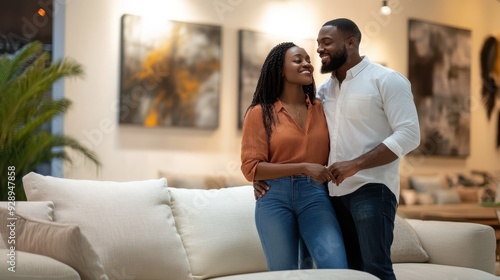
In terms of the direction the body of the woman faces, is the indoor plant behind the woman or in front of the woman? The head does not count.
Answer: behind

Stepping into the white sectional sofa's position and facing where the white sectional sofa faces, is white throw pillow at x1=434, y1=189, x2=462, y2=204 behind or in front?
behind

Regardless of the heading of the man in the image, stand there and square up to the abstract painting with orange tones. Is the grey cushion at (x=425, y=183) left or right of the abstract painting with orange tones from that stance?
right

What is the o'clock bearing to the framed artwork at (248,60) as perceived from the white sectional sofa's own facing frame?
The framed artwork is roughly at 6 o'clock from the white sectional sofa.

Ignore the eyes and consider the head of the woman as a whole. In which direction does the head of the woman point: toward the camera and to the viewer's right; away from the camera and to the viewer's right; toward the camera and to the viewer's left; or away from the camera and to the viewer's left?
toward the camera and to the viewer's right

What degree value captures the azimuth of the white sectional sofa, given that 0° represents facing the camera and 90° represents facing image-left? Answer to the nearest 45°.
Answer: approximately 0°

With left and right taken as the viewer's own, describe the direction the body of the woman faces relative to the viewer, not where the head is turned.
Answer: facing the viewer and to the right of the viewer

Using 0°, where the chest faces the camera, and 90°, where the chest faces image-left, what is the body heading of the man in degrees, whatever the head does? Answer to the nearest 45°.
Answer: approximately 45°

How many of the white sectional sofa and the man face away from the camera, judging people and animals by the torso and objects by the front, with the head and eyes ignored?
0

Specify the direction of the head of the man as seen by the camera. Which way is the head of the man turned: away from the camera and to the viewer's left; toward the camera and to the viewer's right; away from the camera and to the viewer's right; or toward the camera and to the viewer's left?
toward the camera and to the viewer's left

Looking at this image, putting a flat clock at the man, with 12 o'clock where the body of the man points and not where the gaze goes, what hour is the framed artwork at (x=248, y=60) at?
The framed artwork is roughly at 4 o'clock from the man.
